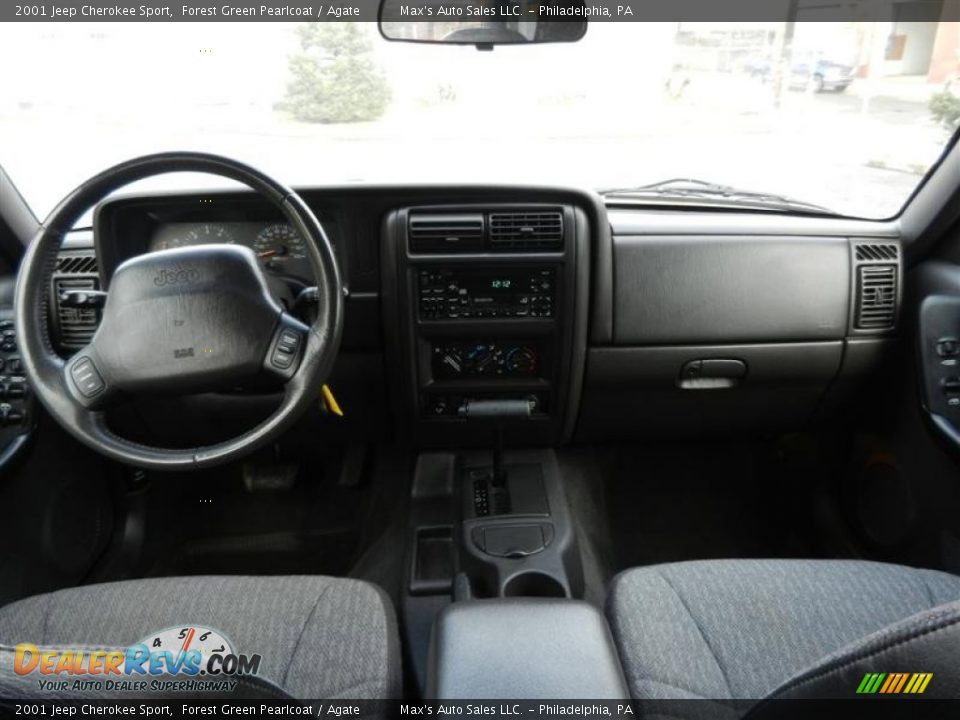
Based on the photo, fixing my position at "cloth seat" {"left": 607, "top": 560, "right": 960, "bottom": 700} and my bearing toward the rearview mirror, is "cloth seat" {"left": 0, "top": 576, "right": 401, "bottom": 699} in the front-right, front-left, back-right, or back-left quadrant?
front-left

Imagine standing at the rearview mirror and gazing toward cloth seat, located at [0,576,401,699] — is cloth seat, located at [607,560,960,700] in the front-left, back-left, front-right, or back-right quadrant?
front-left

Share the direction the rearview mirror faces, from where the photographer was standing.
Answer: facing the viewer

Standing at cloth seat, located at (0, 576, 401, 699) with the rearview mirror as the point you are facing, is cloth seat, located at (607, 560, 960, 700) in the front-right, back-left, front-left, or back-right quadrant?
front-right

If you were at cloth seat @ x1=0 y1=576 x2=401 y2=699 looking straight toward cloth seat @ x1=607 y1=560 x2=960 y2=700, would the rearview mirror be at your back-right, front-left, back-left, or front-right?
front-left

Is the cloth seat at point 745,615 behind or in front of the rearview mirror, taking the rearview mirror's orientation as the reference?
in front

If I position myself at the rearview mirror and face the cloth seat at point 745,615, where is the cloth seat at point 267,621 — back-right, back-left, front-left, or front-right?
front-right
